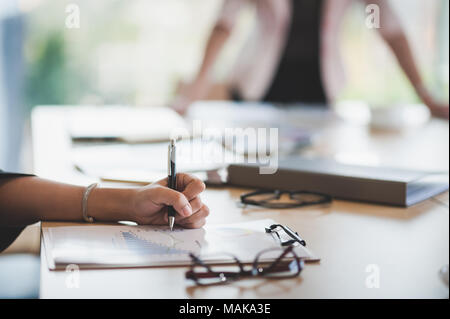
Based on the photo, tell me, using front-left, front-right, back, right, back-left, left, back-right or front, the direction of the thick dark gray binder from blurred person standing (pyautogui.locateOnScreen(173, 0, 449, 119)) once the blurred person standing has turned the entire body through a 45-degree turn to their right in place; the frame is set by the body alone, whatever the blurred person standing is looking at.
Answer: front-left

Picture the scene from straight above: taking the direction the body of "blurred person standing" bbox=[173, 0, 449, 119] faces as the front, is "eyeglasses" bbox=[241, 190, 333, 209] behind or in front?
in front

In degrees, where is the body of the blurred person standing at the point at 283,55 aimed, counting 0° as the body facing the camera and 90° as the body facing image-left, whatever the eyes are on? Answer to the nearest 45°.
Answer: approximately 0°

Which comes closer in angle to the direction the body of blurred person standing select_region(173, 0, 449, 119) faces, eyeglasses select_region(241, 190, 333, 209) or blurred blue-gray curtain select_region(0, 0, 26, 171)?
the eyeglasses

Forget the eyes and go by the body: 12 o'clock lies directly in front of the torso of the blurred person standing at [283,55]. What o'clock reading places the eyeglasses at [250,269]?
The eyeglasses is roughly at 12 o'clock from the blurred person standing.

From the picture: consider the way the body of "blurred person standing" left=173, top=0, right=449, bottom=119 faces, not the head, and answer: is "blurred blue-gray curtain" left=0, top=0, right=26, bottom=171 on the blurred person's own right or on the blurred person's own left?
on the blurred person's own right
